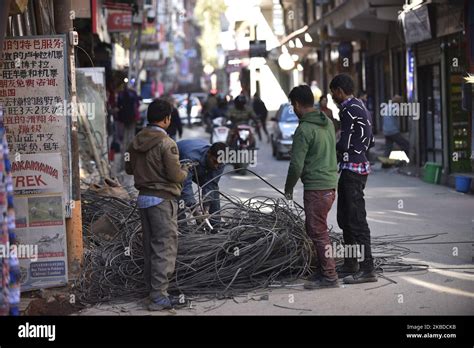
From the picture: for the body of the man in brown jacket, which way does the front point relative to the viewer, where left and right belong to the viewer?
facing away from the viewer and to the right of the viewer

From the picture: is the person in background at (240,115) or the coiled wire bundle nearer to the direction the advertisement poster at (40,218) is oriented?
the coiled wire bundle

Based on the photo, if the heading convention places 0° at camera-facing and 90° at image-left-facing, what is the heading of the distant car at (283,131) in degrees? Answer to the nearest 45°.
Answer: approximately 0°

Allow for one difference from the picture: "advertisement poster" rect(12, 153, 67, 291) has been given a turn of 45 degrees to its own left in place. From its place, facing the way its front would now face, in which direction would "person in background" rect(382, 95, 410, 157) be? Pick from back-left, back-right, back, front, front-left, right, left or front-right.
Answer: left

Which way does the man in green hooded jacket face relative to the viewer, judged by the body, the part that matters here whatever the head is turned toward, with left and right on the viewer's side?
facing away from the viewer and to the left of the viewer
